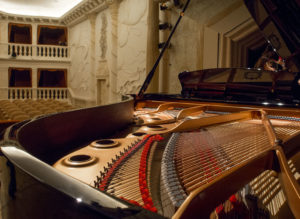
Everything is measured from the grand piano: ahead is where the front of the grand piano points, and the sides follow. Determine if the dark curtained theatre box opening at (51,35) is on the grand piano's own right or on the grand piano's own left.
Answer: on the grand piano's own left

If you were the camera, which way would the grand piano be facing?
facing away from the viewer and to the right of the viewer

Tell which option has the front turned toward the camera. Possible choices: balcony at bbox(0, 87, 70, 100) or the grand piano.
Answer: the balcony

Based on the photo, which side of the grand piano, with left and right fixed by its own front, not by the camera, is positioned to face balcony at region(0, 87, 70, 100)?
left

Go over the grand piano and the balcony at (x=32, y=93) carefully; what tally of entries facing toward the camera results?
1

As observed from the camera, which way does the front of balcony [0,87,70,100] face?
facing the viewer

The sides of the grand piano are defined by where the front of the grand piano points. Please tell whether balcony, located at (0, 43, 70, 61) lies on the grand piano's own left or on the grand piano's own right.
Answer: on the grand piano's own left

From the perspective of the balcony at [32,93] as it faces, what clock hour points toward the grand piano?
The grand piano is roughly at 12 o'clock from the balcony.
